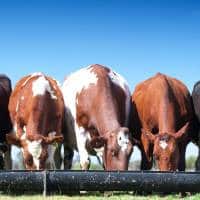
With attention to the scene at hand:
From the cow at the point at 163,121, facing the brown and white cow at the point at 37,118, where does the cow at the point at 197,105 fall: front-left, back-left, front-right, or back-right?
back-right

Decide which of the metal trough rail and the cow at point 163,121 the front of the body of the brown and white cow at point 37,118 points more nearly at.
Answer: the metal trough rail

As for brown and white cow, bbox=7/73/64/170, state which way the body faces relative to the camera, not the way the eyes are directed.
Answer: toward the camera

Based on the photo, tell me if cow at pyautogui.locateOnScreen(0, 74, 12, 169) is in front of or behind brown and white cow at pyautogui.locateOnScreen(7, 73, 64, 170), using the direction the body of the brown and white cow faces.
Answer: behind

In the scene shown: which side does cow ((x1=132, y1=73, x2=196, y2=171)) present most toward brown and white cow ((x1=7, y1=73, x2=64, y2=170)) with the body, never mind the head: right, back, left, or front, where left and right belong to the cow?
right

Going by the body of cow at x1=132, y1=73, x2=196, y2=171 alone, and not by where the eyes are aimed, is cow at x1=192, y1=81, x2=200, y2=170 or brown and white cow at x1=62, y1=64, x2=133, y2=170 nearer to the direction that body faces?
the brown and white cow

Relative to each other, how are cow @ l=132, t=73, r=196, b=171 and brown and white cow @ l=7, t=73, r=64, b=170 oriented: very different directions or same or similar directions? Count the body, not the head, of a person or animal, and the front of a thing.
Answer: same or similar directions

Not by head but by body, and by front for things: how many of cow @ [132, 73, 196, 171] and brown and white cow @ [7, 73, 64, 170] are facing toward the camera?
2

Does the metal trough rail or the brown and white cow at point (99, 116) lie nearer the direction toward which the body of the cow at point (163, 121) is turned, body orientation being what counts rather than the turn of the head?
the metal trough rail

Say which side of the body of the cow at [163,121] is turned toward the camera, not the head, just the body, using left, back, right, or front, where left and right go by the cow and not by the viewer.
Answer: front

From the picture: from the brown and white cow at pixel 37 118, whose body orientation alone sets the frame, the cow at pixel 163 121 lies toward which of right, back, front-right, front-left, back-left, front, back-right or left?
left

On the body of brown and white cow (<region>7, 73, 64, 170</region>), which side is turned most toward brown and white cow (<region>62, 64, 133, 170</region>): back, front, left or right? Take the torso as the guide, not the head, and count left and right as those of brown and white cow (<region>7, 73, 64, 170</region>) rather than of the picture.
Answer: left
